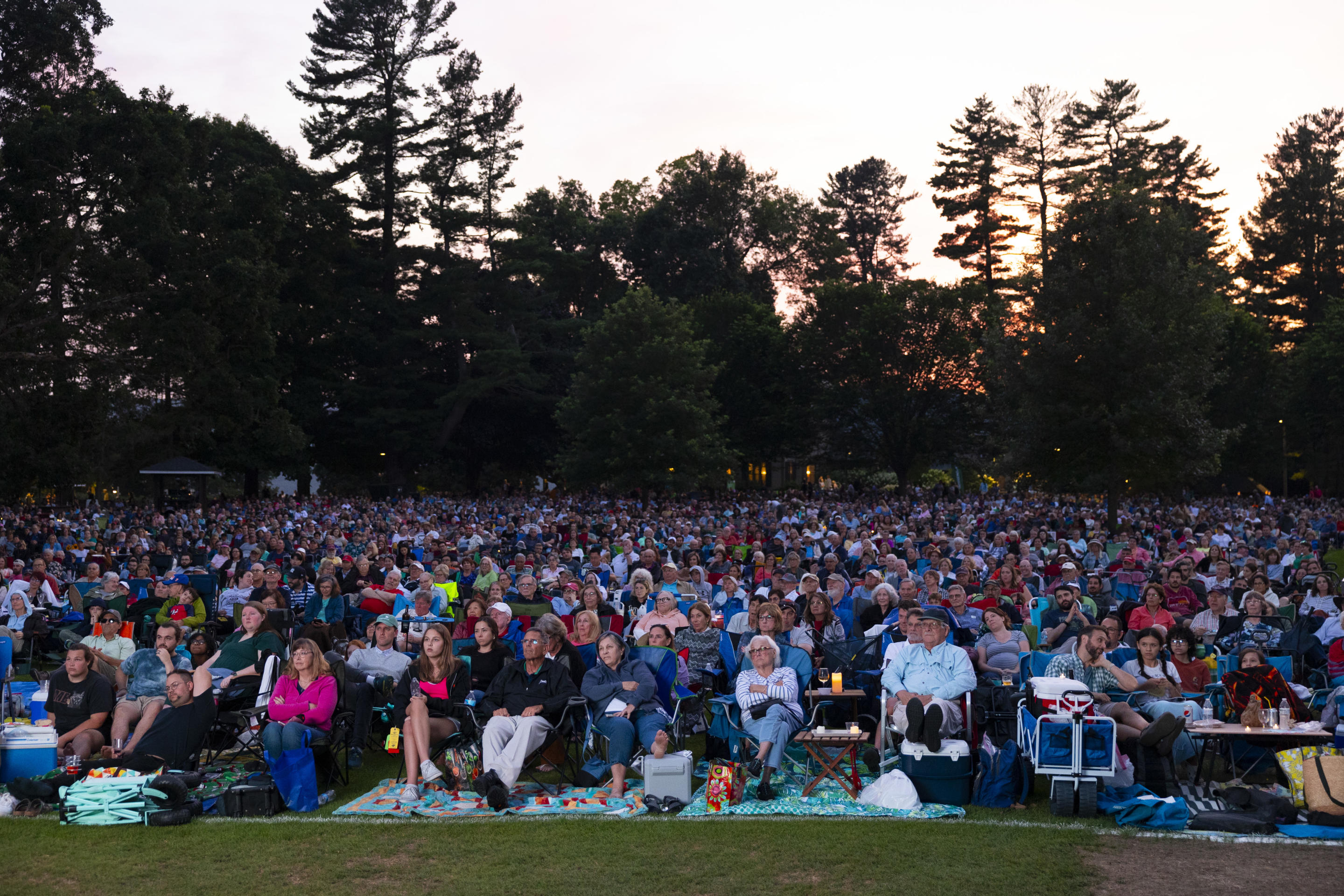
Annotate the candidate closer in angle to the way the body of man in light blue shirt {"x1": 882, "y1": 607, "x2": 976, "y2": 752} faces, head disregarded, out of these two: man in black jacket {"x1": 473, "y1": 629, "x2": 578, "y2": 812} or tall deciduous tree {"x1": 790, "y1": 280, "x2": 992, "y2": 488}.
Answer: the man in black jacket

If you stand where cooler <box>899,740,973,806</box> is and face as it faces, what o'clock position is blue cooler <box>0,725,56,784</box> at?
The blue cooler is roughly at 3 o'clock from the cooler.

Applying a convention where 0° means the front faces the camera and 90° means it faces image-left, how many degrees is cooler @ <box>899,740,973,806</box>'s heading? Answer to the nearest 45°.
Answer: approximately 0°

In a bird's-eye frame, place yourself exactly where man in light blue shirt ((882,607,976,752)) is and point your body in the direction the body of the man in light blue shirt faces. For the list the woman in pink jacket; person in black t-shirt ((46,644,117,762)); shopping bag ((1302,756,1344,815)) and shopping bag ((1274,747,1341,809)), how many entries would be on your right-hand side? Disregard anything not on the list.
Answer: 2

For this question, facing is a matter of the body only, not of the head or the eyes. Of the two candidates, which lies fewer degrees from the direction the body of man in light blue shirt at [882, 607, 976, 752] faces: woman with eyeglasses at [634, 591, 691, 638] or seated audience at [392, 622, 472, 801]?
the seated audience

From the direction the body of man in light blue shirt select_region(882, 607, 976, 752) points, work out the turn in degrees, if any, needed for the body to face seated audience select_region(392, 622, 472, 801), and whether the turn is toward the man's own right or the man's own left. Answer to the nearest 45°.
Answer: approximately 90° to the man's own right

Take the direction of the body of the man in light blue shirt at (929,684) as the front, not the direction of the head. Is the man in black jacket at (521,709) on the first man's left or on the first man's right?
on the first man's right

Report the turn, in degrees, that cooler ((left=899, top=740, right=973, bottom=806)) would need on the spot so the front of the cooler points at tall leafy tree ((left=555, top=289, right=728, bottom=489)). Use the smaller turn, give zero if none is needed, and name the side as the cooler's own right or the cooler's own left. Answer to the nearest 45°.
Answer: approximately 180°

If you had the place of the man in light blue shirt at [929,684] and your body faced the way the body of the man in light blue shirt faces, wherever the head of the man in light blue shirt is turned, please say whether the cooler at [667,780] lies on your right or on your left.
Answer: on your right

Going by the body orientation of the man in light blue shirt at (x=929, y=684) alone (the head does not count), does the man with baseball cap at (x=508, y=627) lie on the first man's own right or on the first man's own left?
on the first man's own right

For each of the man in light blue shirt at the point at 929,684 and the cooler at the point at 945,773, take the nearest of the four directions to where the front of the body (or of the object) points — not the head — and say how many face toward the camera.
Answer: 2

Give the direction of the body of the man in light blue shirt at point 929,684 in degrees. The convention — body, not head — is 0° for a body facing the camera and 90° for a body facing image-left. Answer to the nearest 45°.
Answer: approximately 0°

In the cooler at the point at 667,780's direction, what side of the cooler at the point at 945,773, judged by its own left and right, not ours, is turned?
right

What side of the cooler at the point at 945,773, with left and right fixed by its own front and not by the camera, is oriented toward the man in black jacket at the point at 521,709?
right

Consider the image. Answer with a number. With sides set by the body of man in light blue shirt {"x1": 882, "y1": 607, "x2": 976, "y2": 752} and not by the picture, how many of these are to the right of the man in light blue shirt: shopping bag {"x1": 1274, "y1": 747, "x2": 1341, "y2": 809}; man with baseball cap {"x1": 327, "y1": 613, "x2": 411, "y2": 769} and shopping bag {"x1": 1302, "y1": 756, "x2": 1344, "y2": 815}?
1
